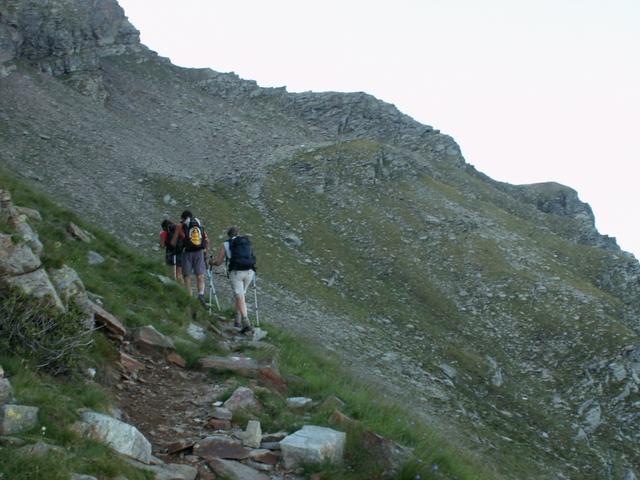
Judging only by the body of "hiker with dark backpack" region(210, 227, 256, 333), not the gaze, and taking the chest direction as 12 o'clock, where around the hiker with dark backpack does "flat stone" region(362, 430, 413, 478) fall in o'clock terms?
The flat stone is roughly at 7 o'clock from the hiker with dark backpack.

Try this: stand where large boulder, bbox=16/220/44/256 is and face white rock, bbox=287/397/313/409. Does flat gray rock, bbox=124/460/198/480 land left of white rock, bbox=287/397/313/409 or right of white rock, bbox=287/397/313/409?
right

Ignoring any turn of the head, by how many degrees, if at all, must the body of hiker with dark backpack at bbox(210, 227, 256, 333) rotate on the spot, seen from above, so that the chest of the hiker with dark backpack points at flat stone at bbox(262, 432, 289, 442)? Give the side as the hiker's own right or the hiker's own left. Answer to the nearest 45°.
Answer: approximately 135° to the hiker's own left

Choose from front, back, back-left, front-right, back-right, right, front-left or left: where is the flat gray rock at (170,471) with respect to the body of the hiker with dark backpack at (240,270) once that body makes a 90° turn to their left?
front-left

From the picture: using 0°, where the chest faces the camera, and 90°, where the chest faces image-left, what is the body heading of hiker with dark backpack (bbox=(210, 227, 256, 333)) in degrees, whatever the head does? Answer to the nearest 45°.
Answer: approximately 135°

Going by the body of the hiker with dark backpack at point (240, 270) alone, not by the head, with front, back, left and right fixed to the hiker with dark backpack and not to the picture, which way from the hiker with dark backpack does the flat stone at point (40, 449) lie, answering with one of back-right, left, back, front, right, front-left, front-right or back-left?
back-left

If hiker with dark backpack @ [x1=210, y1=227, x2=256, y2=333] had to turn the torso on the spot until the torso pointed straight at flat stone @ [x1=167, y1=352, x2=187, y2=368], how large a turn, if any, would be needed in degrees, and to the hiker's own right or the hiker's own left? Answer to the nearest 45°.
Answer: approximately 135° to the hiker's own left

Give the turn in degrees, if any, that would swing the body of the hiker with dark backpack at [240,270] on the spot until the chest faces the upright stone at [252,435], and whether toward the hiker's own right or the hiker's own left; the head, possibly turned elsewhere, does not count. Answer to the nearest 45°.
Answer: approximately 135° to the hiker's own left

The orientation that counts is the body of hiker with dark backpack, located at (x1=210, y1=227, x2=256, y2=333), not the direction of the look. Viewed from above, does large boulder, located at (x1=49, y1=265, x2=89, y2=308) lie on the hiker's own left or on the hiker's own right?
on the hiker's own left

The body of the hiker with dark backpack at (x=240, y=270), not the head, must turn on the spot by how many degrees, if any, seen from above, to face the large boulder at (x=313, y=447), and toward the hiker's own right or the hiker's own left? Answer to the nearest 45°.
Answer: approximately 135° to the hiker's own left

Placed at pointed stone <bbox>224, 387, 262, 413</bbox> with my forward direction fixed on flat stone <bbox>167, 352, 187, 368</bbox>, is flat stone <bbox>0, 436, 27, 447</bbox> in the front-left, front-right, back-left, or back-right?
back-left
